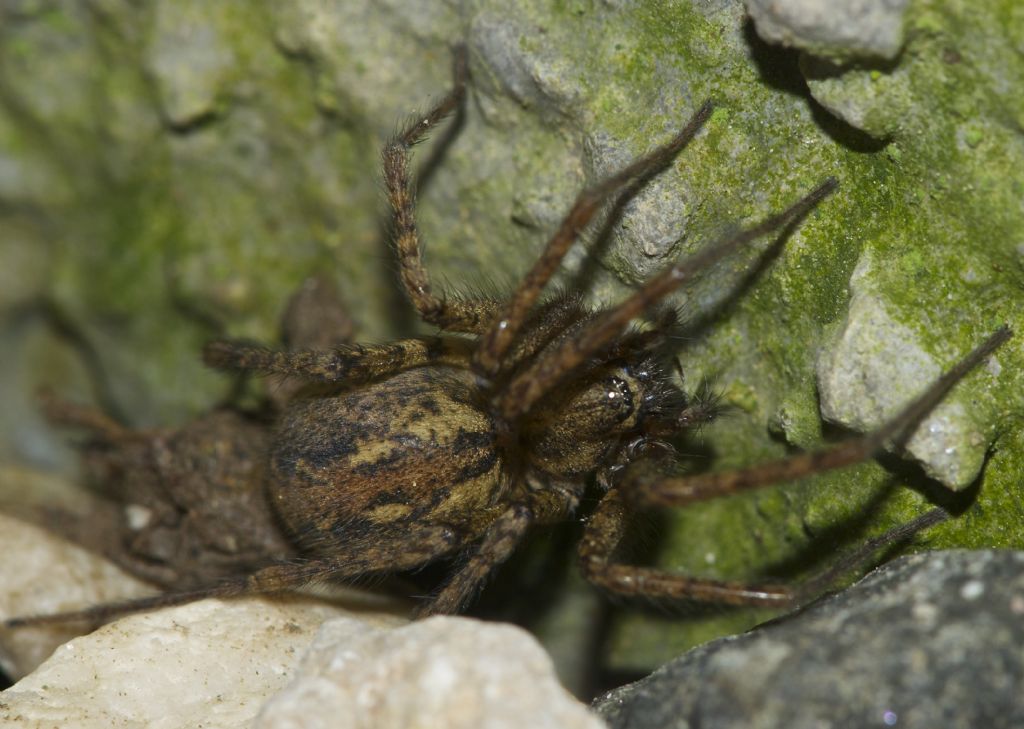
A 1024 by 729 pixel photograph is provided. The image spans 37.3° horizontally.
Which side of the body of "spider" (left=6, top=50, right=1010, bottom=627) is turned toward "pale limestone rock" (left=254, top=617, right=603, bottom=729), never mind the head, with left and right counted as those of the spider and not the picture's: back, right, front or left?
right

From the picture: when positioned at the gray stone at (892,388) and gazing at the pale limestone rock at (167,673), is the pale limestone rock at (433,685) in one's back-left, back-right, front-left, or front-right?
front-left

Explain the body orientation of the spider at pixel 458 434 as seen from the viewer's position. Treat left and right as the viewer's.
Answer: facing to the right of the viewer

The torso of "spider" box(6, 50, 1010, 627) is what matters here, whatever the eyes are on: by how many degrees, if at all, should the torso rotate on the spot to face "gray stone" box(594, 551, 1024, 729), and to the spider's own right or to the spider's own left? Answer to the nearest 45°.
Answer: approximately 45° to the spider's own right
